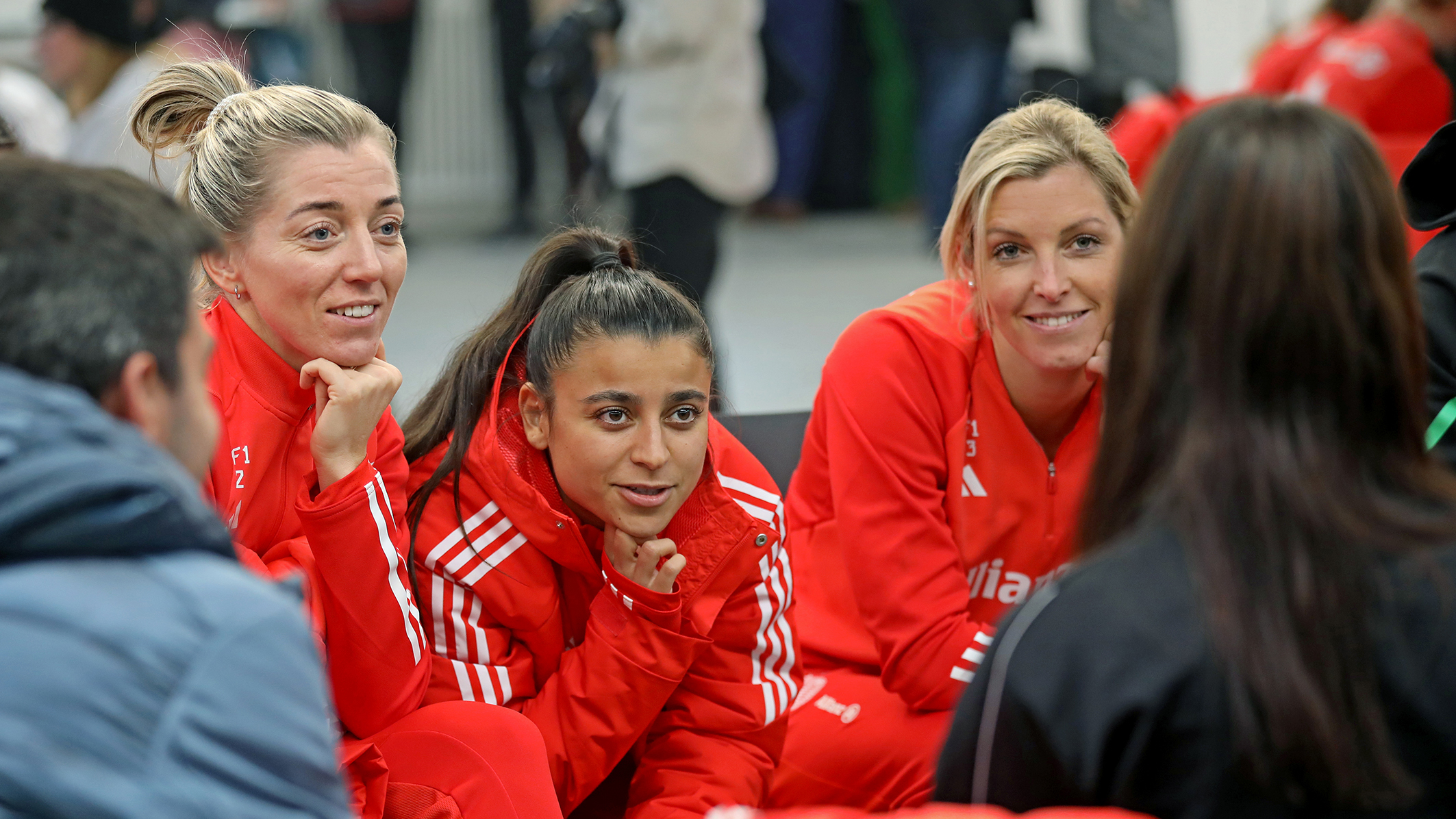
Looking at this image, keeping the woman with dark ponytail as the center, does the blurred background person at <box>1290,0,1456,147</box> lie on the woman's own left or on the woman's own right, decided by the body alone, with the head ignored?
on the woman's own left

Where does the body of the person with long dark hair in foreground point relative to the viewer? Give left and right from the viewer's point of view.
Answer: facing away from the viewer

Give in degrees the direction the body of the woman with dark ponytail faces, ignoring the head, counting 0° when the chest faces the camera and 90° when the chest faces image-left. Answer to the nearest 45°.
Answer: approximately 315°

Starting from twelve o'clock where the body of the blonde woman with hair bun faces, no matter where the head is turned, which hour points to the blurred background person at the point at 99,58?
The blurred background person is roughly at 7 o'clock from the blonde woman with hair bun.

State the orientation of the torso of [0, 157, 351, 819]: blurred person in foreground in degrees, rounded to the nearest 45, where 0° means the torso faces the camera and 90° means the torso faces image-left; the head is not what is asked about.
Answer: approximately 225°

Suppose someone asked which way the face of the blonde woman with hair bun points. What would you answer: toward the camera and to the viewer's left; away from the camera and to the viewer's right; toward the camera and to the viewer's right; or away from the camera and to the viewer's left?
toward the camera and to the viewer's right

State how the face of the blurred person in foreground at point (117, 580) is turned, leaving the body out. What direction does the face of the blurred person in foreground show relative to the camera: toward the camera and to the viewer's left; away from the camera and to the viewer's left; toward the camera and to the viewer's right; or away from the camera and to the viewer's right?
away from the camera and to the viewer's right

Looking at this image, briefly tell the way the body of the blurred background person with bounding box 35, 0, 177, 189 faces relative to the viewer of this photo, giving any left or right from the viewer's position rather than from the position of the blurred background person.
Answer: facing to the left of the viewer
